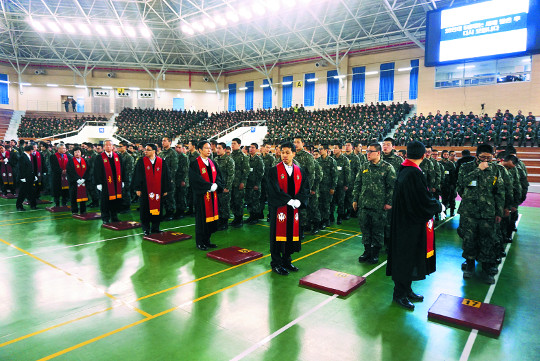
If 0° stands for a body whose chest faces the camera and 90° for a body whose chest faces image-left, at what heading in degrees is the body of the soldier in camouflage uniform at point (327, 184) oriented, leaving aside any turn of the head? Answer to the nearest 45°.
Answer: approximately 45°

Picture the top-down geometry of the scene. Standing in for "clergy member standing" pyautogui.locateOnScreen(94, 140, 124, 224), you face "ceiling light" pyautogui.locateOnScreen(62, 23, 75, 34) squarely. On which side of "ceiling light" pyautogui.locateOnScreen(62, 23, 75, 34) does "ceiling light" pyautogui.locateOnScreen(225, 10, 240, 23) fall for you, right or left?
right

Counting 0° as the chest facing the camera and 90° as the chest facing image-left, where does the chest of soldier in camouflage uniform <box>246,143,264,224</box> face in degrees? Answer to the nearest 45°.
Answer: approximately 45°

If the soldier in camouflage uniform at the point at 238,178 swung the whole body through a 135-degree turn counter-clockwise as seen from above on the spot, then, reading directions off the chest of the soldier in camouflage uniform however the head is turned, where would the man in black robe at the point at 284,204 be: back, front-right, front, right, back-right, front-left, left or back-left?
right

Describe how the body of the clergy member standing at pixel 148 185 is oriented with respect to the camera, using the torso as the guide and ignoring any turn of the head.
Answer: toward the camera

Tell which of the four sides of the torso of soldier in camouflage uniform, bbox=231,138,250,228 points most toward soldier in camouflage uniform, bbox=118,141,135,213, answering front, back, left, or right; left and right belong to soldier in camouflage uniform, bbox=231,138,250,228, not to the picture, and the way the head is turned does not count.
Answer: right

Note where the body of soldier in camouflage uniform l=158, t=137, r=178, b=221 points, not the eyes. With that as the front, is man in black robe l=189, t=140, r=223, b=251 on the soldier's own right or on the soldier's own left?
on the soldier's own left

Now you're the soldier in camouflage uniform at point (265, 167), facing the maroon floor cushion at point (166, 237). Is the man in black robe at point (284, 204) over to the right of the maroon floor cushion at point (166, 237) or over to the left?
left

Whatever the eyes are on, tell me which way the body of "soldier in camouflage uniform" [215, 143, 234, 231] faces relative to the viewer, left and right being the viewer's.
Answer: facing the viewer and to the left of the viewer

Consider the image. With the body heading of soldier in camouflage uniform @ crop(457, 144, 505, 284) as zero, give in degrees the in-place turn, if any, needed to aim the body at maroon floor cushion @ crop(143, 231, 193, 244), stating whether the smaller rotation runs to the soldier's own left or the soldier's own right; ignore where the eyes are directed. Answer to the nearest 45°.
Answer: approximately 90° to the soldier's own right

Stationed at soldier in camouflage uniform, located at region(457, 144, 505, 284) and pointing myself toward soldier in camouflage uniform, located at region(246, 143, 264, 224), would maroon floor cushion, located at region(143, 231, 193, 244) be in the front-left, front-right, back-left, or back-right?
front-left

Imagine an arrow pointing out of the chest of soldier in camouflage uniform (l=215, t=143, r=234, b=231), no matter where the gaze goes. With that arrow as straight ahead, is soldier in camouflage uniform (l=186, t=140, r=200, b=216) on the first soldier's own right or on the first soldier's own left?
on the first soldier's own right
